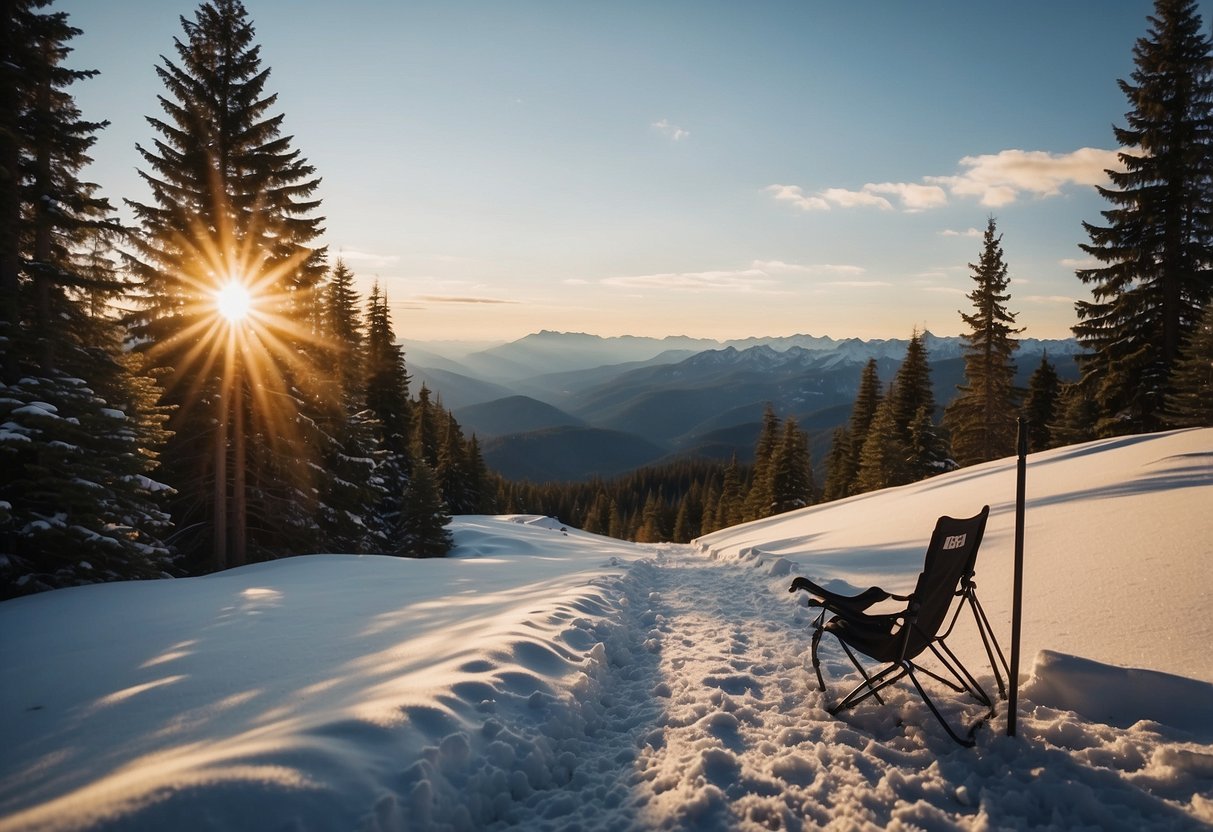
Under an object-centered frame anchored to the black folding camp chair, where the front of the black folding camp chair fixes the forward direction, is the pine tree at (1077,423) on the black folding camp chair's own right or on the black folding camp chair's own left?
on the black folding camp chair's own right

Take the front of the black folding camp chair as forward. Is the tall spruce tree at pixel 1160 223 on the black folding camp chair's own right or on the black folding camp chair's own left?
on the black folding camp chair's own right

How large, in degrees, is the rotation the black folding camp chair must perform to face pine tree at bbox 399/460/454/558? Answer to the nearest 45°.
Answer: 0° — it already faces it

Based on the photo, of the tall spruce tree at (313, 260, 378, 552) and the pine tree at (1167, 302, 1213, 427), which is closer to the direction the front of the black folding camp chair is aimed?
the tall spruce tree

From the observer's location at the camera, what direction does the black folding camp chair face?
facing away from the viewer and to the left of the viewer

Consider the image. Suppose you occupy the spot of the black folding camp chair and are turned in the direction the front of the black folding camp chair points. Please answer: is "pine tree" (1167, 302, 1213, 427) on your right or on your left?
on your right
